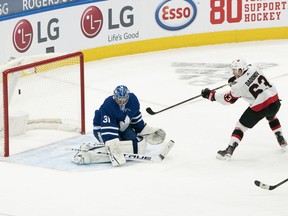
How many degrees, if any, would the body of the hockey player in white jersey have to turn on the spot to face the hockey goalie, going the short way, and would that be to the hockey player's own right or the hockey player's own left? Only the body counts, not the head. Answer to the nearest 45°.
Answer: approximately 45° to the hockey player's own left

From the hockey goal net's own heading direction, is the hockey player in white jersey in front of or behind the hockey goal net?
in front

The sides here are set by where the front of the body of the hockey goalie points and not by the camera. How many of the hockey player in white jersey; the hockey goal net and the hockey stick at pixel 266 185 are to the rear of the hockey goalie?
1

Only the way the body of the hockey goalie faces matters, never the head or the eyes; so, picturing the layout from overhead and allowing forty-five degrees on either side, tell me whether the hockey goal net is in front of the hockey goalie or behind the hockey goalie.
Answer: behind

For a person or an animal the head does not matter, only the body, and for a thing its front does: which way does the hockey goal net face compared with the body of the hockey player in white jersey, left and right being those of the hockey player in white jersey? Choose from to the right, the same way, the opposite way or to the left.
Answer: the opposite way

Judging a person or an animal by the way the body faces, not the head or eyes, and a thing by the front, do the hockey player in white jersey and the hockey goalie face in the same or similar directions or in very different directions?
very different directions

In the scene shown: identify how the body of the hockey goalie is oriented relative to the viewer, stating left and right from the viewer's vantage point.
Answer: facing the viewer and to the right of the viewer

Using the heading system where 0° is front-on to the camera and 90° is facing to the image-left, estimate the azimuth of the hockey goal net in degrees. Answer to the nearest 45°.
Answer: approximately 315°

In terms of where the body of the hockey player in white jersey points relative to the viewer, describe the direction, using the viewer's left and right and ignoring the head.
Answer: facing away from the viewer and to the left of the viewer

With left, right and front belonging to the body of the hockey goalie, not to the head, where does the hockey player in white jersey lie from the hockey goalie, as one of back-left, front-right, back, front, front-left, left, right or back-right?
front-left

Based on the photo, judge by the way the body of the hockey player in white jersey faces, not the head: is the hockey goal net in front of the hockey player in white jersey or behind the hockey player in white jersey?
in front

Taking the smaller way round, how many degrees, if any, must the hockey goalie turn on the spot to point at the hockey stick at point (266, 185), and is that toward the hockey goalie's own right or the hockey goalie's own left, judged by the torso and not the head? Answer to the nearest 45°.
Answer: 0° — they already face it
